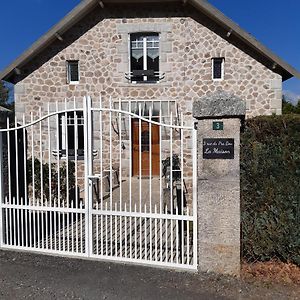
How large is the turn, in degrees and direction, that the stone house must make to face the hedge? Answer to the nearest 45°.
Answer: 0° — it already faces it

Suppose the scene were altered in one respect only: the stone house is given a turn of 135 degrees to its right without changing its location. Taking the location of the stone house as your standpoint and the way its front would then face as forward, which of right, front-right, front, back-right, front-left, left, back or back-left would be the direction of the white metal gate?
back-left

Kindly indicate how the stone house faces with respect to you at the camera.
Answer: facing the viewer

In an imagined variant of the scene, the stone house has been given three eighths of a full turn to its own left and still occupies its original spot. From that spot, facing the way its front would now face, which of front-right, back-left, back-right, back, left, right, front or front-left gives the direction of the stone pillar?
back-right
